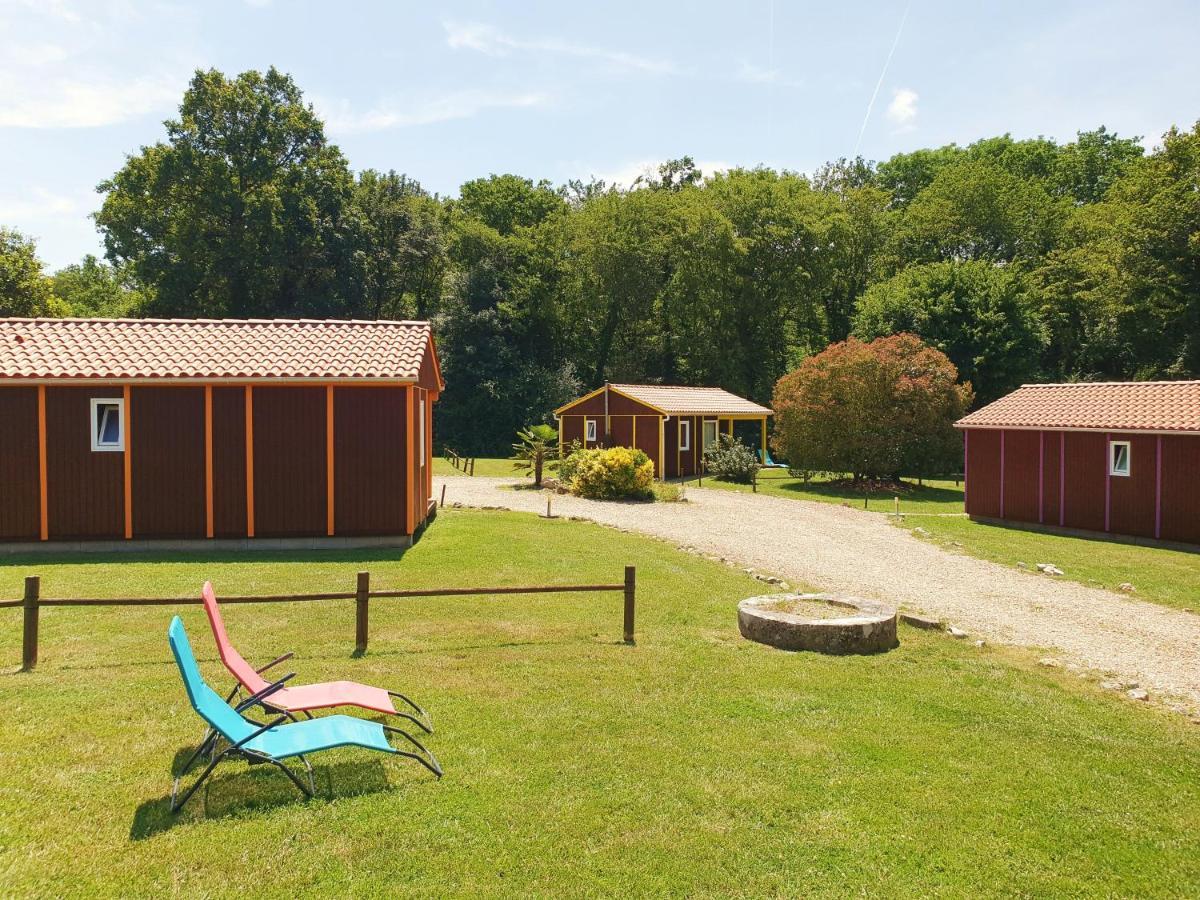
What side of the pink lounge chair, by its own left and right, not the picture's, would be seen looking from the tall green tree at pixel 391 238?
left

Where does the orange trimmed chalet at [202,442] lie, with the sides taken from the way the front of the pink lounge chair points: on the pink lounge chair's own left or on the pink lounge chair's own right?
on the pink lounge chair's own left

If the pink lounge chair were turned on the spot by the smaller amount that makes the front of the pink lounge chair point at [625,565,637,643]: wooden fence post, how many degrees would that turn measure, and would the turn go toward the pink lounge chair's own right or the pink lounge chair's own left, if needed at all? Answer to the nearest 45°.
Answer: approximately 45° to the pink lounge chair's own left

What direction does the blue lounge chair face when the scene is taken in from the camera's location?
facing to the right of the viewer

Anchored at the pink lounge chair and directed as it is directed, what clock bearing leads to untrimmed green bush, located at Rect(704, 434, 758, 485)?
The untrimmed green bush is roughly at 10 o'clock from the pink lounge chair.

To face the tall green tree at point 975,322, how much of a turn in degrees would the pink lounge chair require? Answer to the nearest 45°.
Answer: approximately 45° to its left

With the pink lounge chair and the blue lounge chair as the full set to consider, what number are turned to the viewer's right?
2

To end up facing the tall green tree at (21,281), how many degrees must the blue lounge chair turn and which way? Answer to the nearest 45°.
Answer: approximately 90° to its left

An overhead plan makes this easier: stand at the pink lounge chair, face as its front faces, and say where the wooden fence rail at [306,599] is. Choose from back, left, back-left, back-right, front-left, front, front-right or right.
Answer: left

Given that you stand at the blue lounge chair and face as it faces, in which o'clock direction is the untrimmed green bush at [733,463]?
The untrimmed green bush is roughly at 10 o'clock from the blue lounge chair.

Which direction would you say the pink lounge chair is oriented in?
to the viewer's right

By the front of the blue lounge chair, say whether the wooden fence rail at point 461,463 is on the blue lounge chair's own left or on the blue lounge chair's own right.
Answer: on the blue lounge chair's own left

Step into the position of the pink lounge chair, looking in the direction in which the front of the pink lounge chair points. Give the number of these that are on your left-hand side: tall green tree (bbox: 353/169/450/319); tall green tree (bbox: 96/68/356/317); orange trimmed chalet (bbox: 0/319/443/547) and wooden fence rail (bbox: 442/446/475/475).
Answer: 4

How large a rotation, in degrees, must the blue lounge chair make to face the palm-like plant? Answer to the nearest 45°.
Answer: approximately 90° to its left
